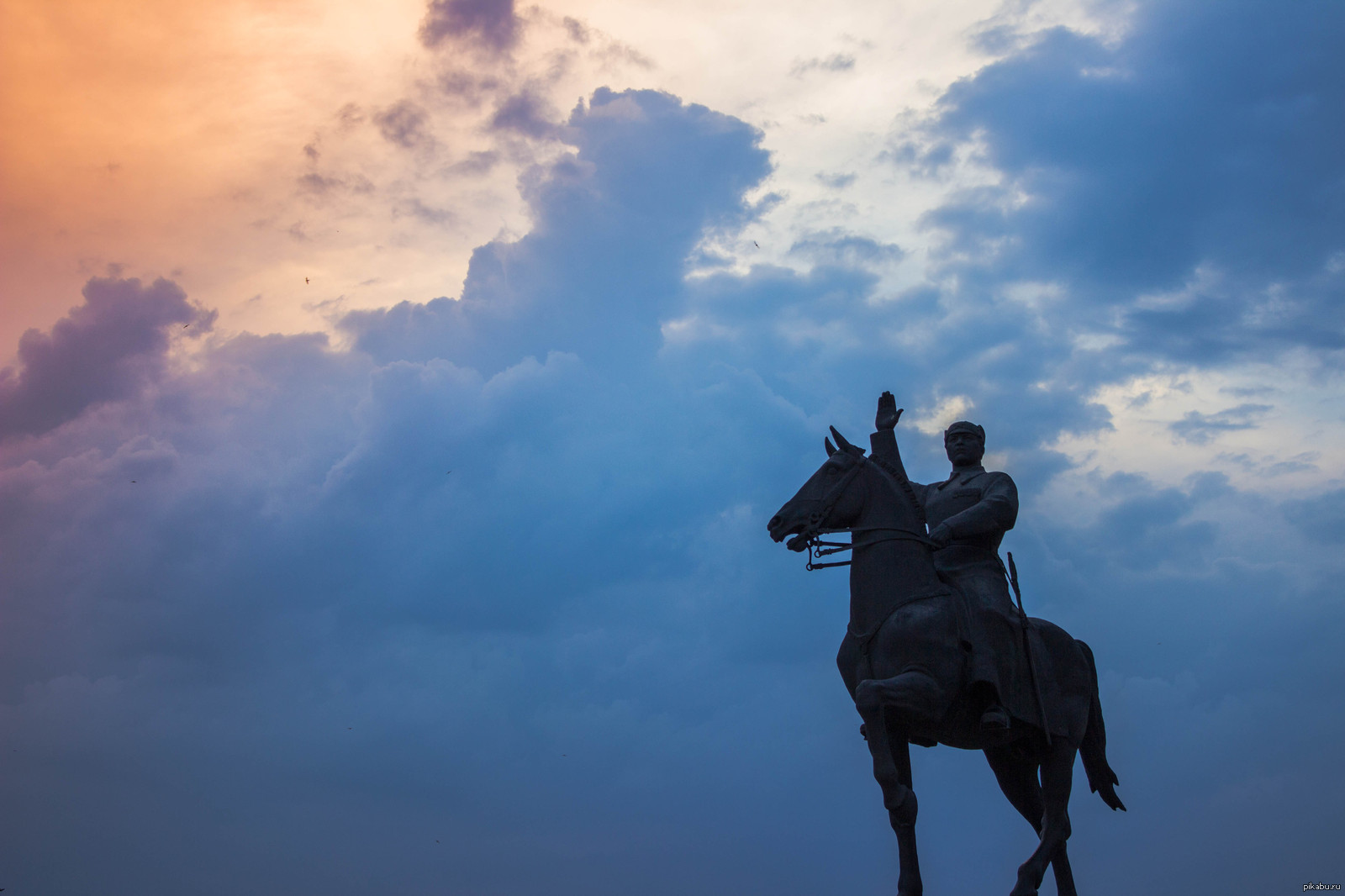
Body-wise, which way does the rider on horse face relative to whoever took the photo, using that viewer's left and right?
facing the viewer and to the left of the viewer
